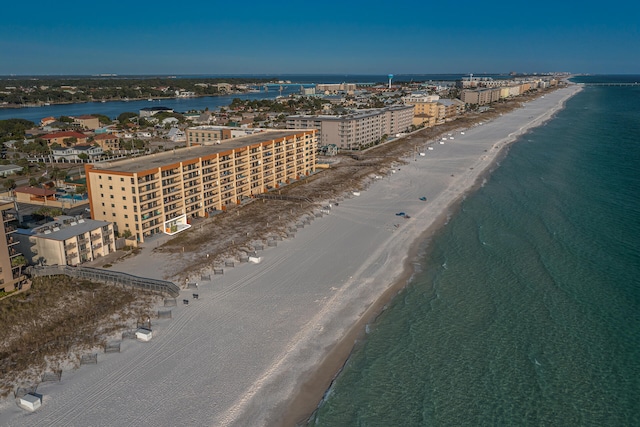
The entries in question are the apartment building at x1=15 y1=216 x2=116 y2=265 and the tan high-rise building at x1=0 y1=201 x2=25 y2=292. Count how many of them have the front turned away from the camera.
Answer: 0

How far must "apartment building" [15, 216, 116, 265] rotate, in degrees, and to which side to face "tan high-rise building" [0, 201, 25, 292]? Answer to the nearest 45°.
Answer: approximately 90° to its right

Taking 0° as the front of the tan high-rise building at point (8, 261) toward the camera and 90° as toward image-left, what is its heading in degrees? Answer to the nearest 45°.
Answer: approximately 315°

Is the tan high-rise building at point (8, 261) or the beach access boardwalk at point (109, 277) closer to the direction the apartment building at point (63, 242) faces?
the beach access boardwalk

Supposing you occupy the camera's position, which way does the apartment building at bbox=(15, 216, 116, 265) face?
facing the viewer and to the right of the viewer

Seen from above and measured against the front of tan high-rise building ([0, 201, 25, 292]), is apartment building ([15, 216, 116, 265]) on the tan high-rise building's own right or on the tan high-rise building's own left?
on the tan high-rise building's own left

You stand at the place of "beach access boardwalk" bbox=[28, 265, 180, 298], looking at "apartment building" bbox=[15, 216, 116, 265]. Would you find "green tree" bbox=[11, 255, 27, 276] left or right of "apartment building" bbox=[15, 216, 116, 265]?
left

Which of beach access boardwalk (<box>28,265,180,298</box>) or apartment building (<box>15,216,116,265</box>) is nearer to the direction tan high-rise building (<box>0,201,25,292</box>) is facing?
the beach access boardwalk

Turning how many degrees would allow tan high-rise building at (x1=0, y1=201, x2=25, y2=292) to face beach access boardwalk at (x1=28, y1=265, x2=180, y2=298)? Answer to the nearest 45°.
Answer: approximately 45° to its left

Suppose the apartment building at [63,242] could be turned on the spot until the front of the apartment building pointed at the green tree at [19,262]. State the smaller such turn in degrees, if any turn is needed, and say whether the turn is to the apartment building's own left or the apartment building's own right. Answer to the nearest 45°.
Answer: approximately 90° to the apartment building's own right

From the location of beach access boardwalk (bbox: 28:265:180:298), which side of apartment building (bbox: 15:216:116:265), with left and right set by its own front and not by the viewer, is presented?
front
